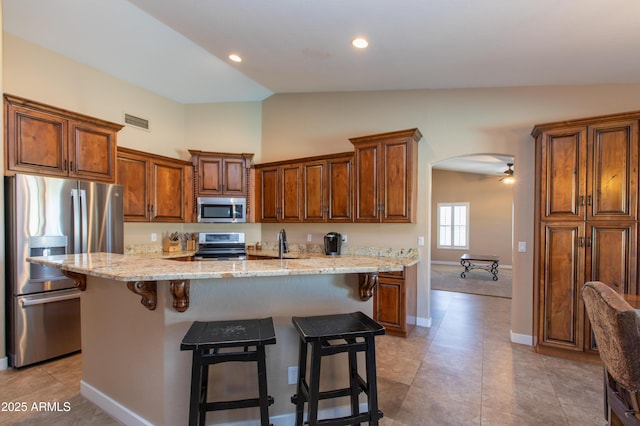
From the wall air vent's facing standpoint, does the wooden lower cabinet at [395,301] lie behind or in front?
in front

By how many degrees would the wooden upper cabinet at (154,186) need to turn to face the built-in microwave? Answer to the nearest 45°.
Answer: approximately 45° to its left

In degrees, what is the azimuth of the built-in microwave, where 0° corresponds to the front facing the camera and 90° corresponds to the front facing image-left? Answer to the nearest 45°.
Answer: approximately 0°

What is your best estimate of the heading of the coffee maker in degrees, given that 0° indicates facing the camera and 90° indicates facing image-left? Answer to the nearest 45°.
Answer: approximately 0°

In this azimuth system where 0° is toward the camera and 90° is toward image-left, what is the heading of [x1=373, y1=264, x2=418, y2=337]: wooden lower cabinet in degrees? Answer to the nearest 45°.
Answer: approximately 45°

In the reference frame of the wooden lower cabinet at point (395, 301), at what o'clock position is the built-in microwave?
The built-in microwave is roughly at 2 o'clock from the wooden lower cabinet.

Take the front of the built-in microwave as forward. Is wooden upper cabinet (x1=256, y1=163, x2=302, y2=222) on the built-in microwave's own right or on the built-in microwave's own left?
on the built-in microwave's own left

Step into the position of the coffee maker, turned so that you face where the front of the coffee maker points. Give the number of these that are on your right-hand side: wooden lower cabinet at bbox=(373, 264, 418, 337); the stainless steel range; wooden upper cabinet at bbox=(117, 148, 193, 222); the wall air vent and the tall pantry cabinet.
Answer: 3

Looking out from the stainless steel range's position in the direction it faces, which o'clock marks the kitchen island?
The kitchen island is roughly at 12 o'clock from the stainless steel range.
